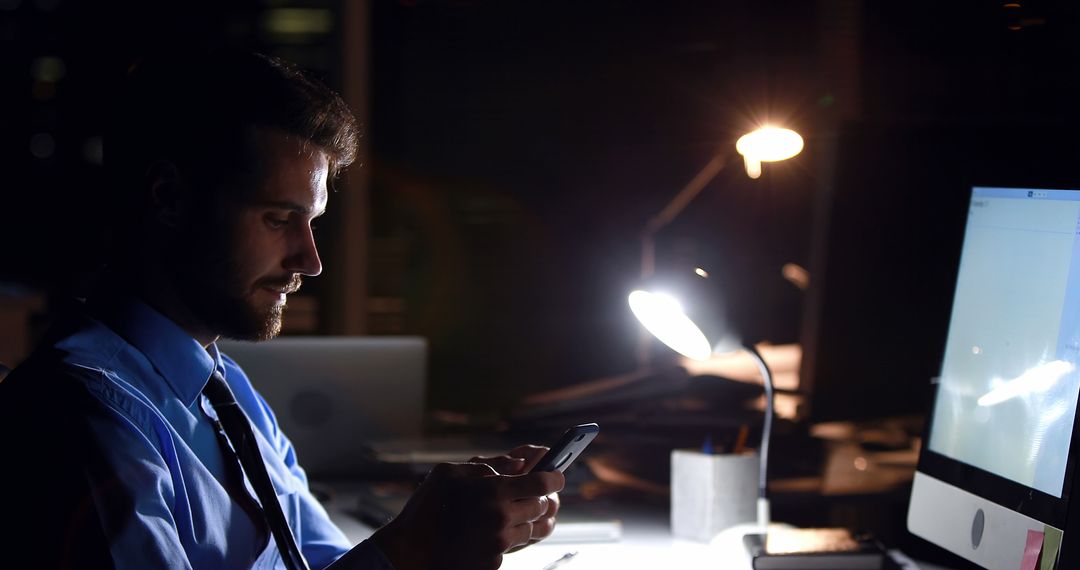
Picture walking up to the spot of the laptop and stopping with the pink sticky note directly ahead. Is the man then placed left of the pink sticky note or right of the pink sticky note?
right

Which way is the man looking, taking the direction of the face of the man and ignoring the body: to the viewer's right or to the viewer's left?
to the viewer's right

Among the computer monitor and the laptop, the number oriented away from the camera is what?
1

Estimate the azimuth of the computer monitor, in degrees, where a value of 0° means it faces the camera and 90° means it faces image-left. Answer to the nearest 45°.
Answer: approximately 45°

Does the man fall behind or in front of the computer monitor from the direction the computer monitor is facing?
in front

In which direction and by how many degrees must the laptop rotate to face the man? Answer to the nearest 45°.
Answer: approximately 180°

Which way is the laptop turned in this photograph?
away from the camera

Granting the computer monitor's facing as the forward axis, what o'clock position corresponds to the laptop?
The laptop is roughly at 2 o'clock from the computer monitor.

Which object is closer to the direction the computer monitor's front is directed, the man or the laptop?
the man

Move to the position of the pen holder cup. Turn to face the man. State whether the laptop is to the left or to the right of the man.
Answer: right

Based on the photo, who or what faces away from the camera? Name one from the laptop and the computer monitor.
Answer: the laptop
